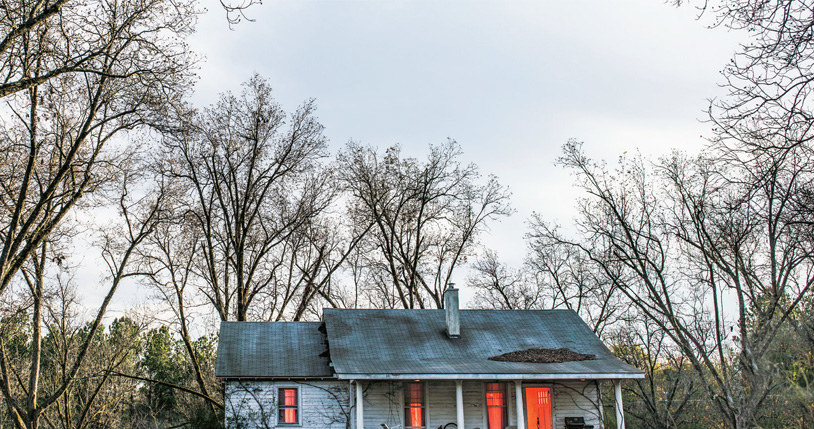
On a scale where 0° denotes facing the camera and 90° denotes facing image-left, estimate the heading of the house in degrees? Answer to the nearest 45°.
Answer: approximately 0°

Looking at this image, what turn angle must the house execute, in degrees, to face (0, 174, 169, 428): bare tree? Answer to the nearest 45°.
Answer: approximately 90° to its right

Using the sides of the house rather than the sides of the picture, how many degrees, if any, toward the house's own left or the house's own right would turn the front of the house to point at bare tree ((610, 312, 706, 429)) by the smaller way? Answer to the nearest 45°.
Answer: approximately 135° to the house's own left
